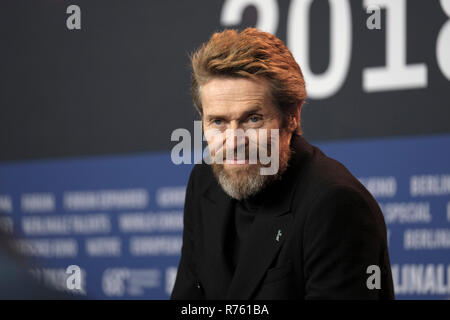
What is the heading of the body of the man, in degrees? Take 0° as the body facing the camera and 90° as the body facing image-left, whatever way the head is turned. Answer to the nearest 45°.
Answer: approximately 45°
